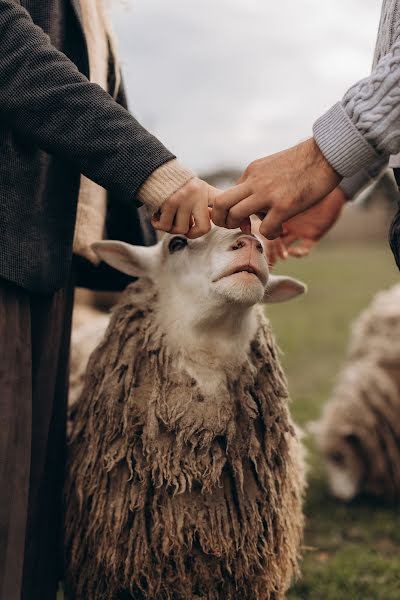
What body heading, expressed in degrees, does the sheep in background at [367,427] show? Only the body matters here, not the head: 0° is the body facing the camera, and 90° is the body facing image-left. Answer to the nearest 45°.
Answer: approximately 45°

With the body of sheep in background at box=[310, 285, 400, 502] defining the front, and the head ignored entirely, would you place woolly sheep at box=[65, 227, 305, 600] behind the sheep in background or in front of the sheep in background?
in front
